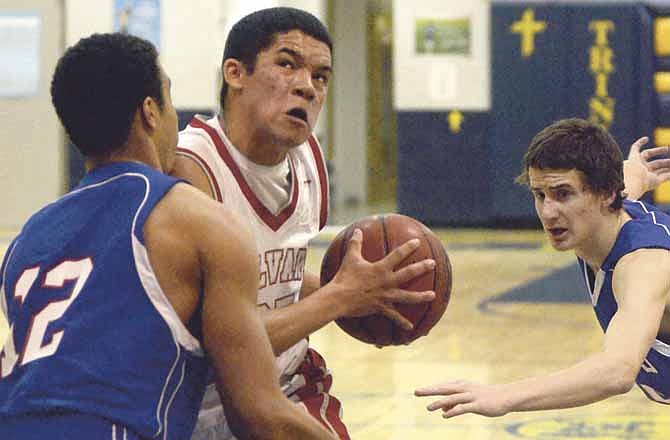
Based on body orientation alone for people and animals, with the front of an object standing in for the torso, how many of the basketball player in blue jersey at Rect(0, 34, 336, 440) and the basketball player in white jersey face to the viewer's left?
0

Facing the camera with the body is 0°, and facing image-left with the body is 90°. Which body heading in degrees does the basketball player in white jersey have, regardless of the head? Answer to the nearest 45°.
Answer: approximately 315°

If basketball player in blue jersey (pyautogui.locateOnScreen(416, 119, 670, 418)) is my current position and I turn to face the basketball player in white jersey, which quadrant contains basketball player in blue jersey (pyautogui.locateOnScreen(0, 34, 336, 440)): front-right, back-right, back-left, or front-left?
front-left

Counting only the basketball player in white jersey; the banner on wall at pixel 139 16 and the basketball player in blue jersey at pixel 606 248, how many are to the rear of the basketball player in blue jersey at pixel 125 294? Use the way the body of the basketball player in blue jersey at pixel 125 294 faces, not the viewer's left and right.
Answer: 0

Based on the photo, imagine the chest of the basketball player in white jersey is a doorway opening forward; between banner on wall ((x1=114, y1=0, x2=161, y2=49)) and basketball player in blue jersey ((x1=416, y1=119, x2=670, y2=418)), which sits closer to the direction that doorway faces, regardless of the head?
the basketball player in blue jersey

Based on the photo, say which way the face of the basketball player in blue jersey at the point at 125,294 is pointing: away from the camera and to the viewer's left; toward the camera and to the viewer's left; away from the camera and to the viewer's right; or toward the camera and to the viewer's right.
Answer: away from the camera and to the viewer's right

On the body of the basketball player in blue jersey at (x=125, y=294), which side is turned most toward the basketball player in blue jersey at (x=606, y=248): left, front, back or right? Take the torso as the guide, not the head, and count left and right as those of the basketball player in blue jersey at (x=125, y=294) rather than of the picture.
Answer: front

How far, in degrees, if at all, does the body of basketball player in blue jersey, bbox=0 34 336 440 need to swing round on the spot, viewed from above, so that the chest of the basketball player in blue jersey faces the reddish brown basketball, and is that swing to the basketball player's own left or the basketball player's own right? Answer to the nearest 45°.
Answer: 0° — they already face it

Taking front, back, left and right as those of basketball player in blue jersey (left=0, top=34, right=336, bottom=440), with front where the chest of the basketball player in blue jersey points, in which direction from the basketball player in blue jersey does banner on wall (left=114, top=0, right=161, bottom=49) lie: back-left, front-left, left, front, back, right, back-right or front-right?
front-left

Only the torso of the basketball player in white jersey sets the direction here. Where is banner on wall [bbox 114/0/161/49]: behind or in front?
behind

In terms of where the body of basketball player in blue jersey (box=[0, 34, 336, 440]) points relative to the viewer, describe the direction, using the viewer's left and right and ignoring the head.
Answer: facing away from the viewer and to the right of the viewer

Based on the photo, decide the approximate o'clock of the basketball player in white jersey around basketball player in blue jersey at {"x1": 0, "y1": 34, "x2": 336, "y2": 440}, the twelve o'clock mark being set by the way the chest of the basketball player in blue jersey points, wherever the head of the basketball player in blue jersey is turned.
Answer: The basketball player in white jersey is roughly at 11 o'clock from the basketball player in blue jersey.

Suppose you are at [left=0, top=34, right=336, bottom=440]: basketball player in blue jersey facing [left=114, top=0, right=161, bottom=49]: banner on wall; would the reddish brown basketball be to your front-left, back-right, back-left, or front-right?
front-right

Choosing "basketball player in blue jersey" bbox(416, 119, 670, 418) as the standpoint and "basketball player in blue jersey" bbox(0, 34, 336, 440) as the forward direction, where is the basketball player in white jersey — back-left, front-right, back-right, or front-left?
front-right

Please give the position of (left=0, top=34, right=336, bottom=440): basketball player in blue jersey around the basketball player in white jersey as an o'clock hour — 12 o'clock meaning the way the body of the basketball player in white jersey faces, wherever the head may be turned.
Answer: The basketball player in blue jersey is roughly at 2 o'clock from the basketball player in white jersey.
